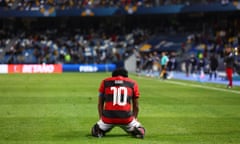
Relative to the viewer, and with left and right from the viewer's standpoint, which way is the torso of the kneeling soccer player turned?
facing away from the viewer
